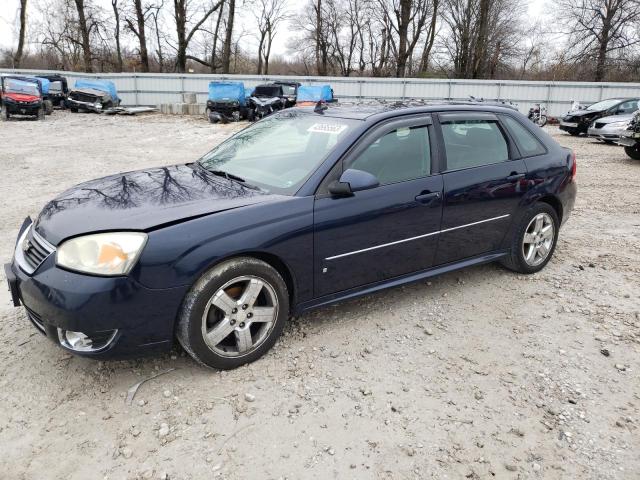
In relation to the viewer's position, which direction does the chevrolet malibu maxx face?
facing the viewer and to the left of the viewer

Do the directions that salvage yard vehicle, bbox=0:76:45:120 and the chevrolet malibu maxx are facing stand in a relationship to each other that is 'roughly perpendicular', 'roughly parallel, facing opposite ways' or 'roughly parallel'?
roughly perpendicular

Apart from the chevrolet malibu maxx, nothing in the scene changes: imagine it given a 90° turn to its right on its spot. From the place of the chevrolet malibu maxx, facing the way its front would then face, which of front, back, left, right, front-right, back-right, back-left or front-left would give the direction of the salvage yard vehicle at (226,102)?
front-right

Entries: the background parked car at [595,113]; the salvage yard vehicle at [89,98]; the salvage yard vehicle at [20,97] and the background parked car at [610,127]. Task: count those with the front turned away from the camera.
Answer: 0

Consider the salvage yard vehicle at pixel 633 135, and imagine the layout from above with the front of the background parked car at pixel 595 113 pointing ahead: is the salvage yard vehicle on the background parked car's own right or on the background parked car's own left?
on the background parked car's own left

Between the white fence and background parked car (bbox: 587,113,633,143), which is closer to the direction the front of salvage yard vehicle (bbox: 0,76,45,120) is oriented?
the background parked car

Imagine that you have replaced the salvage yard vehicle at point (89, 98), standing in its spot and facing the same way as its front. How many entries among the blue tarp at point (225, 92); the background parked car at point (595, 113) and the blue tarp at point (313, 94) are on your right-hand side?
0

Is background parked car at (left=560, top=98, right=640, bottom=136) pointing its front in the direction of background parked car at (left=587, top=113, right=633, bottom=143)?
no

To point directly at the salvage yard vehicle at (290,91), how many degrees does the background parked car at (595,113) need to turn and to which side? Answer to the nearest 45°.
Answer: approximately 45° to its right

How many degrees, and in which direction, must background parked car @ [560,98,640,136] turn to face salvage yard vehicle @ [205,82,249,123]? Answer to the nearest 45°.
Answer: approximately 45° to its right

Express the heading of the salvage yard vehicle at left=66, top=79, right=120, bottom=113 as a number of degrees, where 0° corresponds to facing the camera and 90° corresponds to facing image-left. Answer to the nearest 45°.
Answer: approximately 45°

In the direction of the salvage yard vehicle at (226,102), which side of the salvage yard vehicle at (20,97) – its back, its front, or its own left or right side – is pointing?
left

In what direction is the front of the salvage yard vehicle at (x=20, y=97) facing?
toward the camera

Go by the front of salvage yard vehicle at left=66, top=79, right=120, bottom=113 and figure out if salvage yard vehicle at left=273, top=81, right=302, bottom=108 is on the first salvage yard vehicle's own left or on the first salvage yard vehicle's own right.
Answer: on the first salvage yard vehicle's own left

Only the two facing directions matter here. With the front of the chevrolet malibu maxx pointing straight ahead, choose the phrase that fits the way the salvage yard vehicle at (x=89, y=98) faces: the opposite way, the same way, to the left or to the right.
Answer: the same way

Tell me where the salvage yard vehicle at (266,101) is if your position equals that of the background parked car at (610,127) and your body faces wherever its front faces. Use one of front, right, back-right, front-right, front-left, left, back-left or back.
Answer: front-right

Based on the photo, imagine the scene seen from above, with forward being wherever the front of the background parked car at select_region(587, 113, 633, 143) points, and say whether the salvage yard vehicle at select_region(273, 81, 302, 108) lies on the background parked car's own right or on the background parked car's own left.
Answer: on the background parked car's own right

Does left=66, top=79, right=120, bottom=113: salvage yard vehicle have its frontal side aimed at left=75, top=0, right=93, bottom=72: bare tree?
no

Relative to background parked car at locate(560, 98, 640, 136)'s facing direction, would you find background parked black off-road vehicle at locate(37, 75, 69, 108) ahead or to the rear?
ahead

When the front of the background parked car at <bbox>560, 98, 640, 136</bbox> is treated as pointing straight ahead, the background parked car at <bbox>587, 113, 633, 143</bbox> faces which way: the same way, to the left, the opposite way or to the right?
the same way

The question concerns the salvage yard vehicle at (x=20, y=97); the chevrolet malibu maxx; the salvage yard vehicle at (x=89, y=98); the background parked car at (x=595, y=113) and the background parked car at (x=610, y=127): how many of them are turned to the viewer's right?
0

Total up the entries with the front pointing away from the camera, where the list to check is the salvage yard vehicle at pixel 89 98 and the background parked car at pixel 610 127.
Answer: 0

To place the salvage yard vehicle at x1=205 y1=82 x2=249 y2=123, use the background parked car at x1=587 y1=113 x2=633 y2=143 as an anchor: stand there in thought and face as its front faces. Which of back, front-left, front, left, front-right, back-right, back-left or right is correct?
front-right

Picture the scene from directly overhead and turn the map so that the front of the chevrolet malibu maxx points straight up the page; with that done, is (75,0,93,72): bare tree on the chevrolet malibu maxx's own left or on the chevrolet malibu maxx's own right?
on the chevrolet malibu maxx's own right
